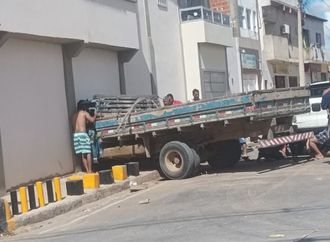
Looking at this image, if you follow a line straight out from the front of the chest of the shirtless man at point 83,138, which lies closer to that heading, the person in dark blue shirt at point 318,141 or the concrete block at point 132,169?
the person in dark blue shirt

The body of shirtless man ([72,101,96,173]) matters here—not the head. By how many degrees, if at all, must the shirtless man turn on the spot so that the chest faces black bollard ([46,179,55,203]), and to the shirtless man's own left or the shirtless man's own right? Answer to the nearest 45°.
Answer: approximately 135° to the shirtless man's own right

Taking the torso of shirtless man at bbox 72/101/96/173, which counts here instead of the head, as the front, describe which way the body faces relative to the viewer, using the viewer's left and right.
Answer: facing away from the viewer and to the right of the viewer

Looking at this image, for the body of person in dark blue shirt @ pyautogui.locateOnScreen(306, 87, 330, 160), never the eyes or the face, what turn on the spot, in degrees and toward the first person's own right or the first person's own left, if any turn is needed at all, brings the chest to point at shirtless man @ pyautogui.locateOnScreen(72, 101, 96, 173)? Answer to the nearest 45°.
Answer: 0° — they already face them

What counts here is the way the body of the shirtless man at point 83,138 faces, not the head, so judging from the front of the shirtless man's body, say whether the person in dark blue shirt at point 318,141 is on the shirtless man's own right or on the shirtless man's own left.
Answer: on the shirtless man's own right

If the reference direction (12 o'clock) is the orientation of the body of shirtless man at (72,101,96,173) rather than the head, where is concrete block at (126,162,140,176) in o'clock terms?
The concrete block is roughly at 3 o'clock from the shirtless man.

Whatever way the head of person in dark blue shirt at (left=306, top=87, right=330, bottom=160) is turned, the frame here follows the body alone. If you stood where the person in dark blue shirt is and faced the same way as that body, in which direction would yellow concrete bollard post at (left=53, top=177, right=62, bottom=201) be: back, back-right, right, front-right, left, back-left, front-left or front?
front-left

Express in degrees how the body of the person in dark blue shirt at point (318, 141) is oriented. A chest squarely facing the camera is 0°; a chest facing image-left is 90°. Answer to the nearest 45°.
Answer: approximately 90°

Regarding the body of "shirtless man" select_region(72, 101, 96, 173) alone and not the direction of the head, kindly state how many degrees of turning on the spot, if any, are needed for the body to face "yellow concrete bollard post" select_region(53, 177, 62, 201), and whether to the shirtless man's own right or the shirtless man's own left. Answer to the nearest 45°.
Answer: approximately 135° to the shirtless man's own right

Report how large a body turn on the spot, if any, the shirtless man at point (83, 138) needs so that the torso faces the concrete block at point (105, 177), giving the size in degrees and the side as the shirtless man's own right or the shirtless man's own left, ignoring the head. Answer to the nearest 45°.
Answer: approximately 135° to the shirtless man's own right

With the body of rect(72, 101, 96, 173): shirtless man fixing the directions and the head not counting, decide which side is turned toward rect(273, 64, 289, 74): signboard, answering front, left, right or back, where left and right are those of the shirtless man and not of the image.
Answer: front

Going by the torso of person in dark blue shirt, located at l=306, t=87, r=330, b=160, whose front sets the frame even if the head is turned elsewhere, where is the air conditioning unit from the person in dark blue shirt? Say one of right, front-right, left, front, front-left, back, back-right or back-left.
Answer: right

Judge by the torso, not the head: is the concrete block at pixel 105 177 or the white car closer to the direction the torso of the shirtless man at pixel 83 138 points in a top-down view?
the white car

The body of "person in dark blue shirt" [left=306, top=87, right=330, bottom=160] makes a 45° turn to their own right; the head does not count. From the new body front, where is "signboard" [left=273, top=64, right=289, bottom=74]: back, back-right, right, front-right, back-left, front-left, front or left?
front-right
